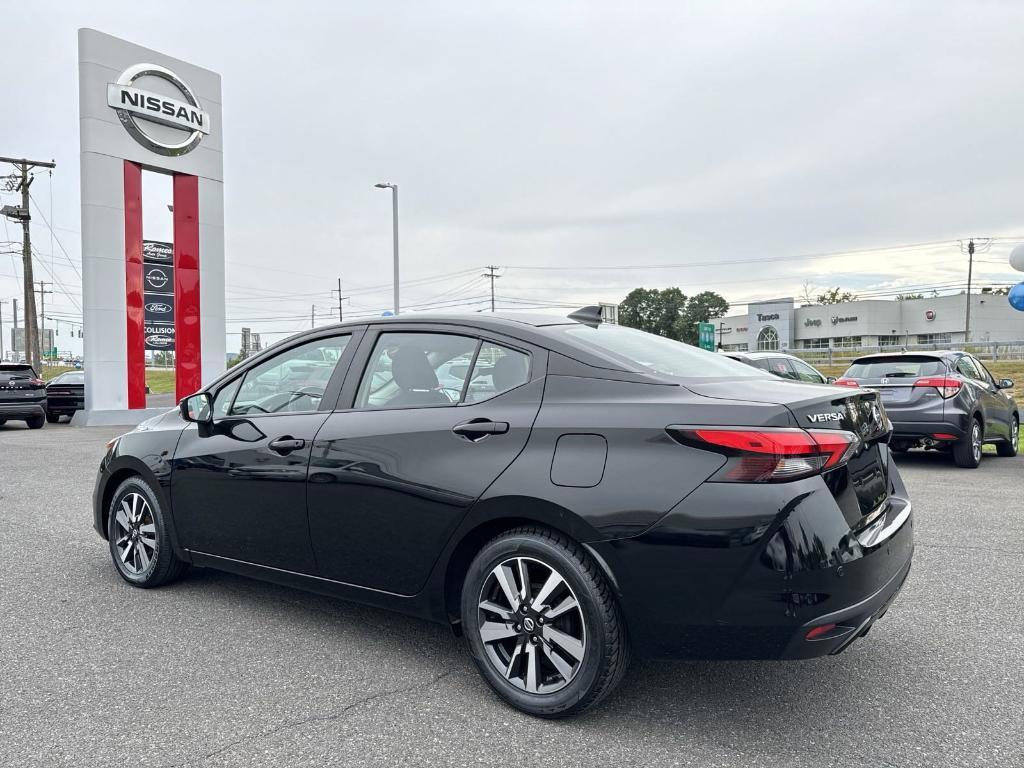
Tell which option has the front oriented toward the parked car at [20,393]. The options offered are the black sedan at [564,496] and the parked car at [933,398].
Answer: the black sedan

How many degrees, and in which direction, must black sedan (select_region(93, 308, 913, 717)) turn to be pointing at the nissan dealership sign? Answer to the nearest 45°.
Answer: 0° — it already faces it

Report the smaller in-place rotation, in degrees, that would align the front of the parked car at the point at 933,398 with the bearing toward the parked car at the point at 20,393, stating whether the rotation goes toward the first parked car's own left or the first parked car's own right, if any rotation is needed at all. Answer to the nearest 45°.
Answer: approximately 135° to the first parked car's own left

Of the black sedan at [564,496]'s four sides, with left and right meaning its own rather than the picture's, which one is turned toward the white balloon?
right

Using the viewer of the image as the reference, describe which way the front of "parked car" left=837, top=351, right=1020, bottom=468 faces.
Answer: facing away from the viewer and to the right of the viewer

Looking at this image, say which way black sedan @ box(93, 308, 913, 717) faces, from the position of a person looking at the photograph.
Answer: facing away from the viewer and to the left of the viewer

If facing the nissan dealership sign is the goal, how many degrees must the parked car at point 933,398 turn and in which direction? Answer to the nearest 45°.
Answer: approximately 135° to its left

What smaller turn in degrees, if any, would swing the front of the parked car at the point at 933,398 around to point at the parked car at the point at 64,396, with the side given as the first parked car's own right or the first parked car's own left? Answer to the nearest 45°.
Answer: approximately 135° to the first parked car's own left

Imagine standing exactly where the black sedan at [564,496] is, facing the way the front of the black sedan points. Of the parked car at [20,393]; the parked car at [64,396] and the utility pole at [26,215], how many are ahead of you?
3
